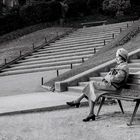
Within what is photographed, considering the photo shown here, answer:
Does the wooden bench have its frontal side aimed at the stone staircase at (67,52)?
no

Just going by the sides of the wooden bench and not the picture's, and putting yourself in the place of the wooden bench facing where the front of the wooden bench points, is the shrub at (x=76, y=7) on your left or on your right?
on your right

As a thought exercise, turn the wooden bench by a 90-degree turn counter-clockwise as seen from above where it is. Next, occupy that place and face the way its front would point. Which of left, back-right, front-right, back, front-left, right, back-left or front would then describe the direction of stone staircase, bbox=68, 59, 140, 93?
back-left

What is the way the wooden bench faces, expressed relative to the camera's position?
facing the viewer and to the left of the viewer

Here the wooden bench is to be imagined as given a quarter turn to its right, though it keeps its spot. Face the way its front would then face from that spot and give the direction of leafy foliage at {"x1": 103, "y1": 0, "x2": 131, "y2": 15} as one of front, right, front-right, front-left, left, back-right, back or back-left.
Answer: front-right

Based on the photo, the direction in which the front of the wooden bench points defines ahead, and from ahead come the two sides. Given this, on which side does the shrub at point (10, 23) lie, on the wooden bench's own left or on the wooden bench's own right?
on the wooden bench's own right
